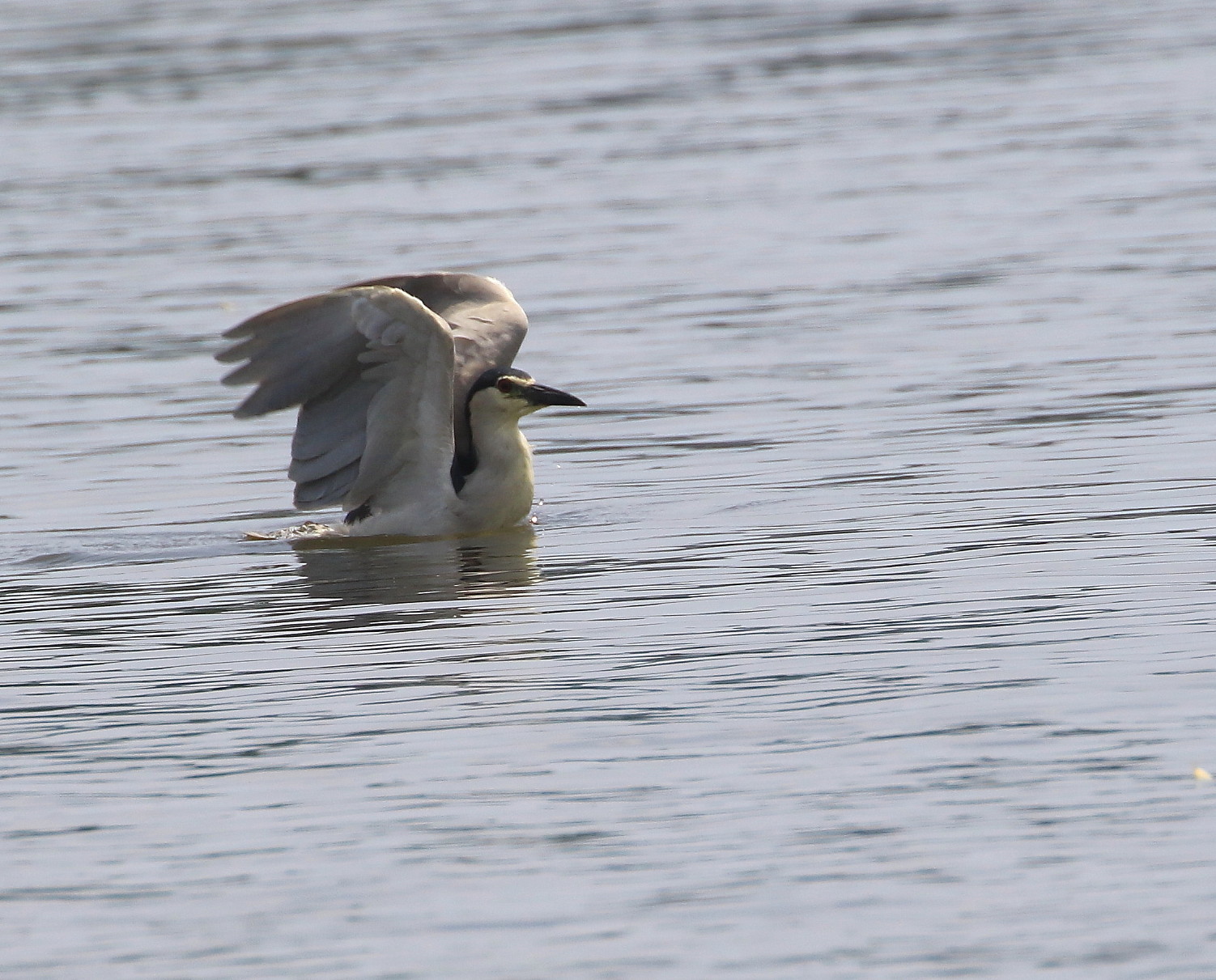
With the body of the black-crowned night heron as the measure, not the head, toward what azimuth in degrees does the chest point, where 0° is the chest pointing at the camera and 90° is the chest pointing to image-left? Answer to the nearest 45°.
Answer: approximately 270°
